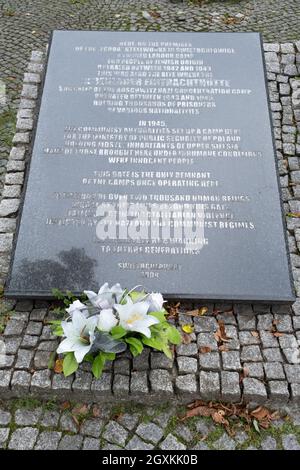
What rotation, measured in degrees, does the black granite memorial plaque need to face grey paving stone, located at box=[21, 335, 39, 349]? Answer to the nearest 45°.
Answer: approximately 45° to its right

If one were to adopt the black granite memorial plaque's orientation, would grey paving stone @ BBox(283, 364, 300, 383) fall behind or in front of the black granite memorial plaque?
in front

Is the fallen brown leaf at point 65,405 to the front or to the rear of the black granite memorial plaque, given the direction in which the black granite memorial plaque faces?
to the front

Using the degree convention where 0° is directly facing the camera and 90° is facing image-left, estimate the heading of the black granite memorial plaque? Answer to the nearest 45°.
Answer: approximately 0°

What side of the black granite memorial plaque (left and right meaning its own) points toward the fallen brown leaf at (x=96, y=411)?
front

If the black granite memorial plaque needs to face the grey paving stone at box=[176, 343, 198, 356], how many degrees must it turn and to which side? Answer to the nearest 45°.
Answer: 0° — it already faces it

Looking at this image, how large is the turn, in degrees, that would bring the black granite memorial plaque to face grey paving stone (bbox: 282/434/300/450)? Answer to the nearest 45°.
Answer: approximately 45° to its left

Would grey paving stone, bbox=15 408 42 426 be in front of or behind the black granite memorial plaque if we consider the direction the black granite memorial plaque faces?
in front

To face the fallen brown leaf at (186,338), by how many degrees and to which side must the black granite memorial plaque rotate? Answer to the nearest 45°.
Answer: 0° — it already faces it

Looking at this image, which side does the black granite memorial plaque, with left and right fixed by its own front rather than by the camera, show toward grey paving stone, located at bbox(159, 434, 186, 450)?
front

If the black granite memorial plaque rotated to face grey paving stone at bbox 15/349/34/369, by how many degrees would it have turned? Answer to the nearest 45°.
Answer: approximately 45° to its right
